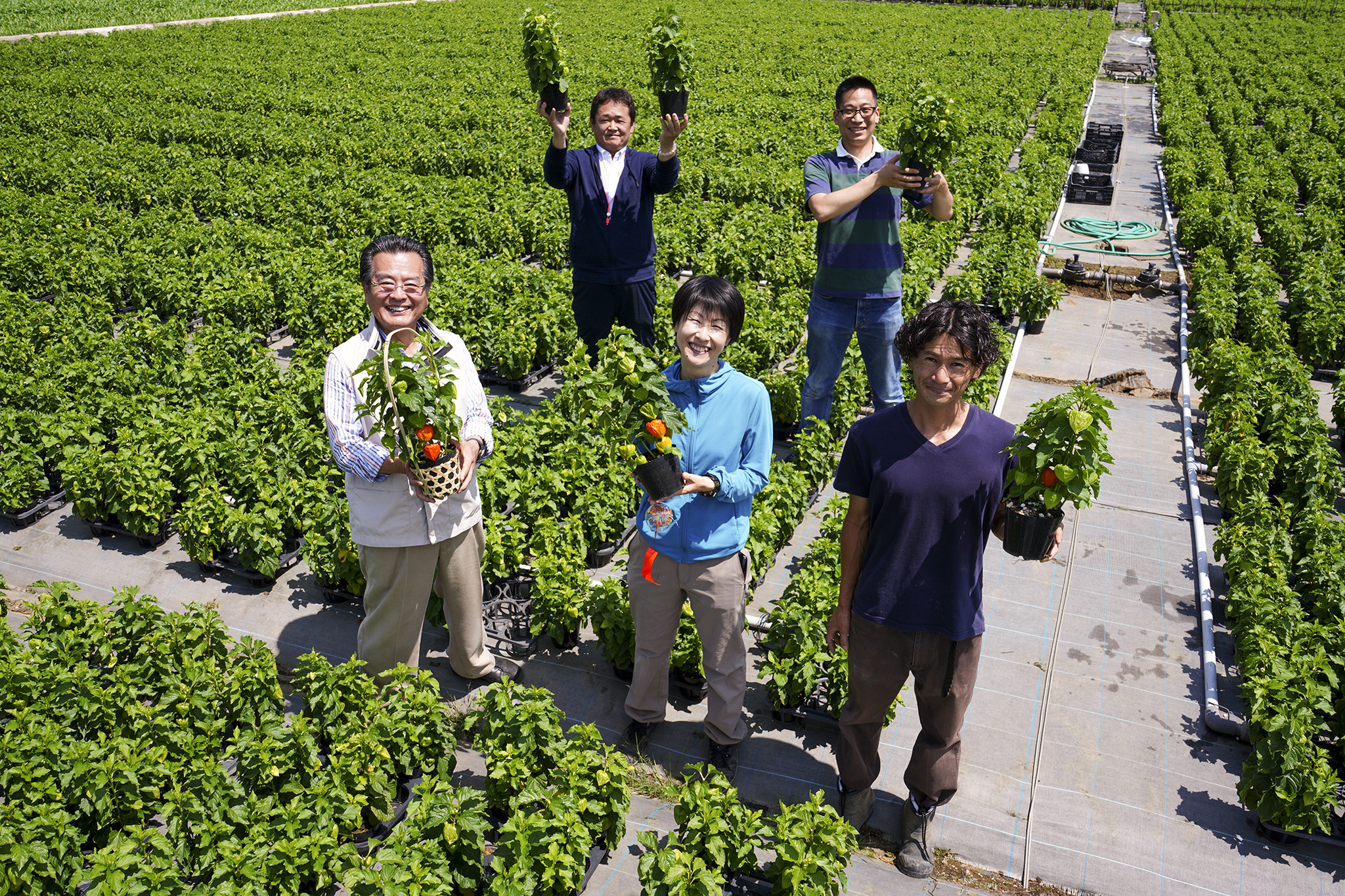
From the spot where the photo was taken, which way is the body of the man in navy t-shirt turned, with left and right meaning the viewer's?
facing the viewer

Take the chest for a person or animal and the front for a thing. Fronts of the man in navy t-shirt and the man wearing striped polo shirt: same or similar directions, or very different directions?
same or similar directions

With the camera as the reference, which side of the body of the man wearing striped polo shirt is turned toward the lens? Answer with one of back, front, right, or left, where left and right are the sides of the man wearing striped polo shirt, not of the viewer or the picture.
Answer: front

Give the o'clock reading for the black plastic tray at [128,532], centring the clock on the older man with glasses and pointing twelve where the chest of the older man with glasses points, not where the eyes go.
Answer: The black plastic tray is roughly at 5 o'clock from the older man with glasses.

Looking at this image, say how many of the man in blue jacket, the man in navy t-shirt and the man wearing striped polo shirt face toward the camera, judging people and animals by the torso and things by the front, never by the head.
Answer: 3

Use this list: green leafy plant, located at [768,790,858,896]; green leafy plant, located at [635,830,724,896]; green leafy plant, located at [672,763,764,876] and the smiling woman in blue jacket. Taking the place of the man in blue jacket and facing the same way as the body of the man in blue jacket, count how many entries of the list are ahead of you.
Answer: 4

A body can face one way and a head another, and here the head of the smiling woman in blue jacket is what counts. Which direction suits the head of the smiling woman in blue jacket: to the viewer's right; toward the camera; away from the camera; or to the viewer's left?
toward the camera

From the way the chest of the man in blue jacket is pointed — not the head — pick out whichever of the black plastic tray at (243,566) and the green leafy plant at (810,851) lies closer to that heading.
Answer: the green leafy plant

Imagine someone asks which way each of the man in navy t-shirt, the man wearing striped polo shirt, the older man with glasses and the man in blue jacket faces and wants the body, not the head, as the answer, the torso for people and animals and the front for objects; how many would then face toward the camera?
4

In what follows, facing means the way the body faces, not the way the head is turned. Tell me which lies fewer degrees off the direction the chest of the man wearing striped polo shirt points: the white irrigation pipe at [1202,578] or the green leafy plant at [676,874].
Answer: the green leafy plant

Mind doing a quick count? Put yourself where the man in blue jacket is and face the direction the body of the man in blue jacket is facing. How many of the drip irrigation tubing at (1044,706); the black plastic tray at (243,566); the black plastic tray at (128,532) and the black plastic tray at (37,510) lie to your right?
3

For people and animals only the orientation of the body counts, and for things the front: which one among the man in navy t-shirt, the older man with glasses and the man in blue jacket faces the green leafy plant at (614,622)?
the man in blue jacket

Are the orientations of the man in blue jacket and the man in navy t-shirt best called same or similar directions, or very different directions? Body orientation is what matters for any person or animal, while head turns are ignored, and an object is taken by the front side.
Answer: same or similar directions

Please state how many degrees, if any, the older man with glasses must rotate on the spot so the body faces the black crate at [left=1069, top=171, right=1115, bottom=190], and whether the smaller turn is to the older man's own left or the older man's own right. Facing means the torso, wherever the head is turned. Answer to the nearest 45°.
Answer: approximately 135° to the older man's own left

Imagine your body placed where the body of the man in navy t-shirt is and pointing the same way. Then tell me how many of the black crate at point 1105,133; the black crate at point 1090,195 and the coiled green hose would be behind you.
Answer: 3

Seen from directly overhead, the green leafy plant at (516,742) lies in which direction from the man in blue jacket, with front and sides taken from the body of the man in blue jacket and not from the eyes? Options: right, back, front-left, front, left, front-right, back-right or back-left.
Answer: front

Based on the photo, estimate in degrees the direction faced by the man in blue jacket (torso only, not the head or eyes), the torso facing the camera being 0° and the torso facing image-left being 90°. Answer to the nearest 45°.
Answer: approximately 0°

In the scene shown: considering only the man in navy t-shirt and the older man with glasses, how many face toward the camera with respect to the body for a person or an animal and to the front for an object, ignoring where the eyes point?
2
